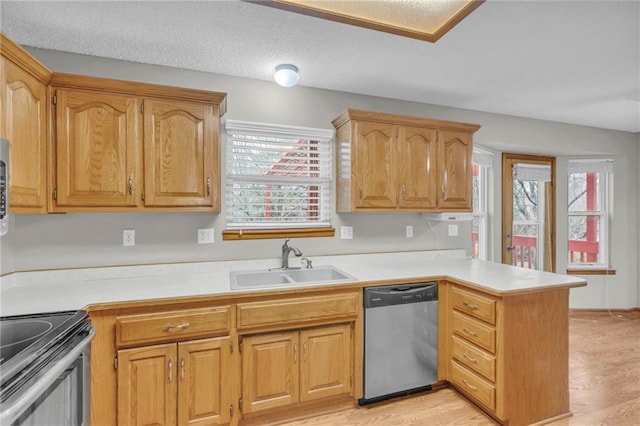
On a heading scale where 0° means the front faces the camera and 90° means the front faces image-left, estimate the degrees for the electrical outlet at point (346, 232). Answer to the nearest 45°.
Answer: approximately 0°

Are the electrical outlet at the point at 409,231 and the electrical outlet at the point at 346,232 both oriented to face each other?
no

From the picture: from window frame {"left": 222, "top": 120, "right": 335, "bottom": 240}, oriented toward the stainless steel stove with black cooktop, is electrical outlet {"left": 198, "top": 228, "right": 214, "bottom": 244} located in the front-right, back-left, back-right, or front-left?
front-right

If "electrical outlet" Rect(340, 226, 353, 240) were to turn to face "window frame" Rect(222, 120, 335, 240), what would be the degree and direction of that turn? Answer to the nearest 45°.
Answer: approximately 45° to its right

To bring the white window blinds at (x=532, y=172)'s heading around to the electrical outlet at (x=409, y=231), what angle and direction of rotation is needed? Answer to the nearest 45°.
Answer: approximately 45° to its right

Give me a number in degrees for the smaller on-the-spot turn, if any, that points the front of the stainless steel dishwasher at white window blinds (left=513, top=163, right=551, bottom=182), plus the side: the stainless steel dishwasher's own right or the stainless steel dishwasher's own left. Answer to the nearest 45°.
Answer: approximately 90° to the stainless steel dishwasher's own left

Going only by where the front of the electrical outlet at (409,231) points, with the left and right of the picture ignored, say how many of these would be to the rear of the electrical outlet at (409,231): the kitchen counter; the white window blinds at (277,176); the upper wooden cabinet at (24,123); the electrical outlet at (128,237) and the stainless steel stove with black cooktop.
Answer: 0

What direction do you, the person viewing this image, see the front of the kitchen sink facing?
facing the viewer

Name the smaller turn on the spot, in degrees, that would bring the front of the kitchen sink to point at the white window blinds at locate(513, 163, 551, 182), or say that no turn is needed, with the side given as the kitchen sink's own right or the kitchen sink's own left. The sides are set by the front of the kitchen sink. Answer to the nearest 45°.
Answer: approximately 135° to the kitchen sink's own left

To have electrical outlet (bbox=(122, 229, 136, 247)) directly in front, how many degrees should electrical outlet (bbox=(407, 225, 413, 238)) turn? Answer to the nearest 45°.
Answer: approximately 45° to its right

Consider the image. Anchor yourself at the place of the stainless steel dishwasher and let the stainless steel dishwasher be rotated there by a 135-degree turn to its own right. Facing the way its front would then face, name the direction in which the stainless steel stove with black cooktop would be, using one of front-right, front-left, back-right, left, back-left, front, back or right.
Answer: front-left

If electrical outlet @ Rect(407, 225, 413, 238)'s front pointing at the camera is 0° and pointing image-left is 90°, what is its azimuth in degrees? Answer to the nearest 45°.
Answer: approximately 0°

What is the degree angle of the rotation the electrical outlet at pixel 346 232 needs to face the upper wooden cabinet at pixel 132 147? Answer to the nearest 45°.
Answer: approximately 45° to its right

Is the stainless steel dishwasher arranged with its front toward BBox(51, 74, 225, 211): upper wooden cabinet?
no

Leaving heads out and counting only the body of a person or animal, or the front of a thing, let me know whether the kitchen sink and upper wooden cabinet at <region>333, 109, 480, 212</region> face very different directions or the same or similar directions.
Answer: same or similar directions

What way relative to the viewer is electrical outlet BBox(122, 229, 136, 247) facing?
toward the camera

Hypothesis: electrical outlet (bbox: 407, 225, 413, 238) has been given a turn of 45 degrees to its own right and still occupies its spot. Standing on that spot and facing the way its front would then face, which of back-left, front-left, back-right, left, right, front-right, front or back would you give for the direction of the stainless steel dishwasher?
front-left

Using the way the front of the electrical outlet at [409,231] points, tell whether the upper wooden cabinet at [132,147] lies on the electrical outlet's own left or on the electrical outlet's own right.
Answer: on the electrical outlet's own right
